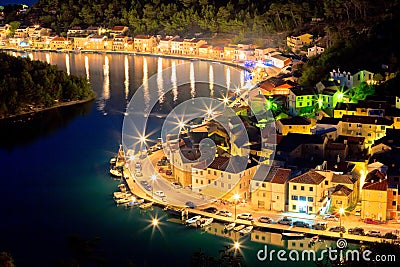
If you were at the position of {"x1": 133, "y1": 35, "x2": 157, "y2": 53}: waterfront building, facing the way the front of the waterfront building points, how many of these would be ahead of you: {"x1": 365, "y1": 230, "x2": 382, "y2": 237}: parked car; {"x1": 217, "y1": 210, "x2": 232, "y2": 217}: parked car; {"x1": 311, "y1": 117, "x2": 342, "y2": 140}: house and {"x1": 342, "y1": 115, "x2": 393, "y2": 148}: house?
4

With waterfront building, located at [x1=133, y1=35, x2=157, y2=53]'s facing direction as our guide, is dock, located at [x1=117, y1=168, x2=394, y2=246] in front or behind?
in front

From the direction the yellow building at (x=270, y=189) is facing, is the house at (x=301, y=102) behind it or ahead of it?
behind

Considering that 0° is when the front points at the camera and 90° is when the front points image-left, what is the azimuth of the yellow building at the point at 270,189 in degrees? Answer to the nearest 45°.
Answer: approximately 0°

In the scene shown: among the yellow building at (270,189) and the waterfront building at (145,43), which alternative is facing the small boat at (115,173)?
the waterfront building

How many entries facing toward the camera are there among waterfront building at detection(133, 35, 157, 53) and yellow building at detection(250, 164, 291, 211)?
2

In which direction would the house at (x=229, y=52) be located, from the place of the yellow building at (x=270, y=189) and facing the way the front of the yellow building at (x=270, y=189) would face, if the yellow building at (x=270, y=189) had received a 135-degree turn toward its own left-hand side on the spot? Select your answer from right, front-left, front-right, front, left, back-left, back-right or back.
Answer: front-left

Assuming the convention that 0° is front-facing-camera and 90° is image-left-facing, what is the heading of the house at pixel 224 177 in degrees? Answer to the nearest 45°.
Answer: approximately 45°

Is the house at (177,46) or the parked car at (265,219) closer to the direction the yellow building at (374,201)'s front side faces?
the parked car

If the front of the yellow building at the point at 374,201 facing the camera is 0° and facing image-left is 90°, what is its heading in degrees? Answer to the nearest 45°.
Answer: approximately 0°

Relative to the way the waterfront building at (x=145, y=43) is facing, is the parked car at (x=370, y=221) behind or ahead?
ahead

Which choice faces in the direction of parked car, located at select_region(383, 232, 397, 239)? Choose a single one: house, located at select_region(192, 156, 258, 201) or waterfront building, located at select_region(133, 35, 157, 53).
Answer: the waterfront building

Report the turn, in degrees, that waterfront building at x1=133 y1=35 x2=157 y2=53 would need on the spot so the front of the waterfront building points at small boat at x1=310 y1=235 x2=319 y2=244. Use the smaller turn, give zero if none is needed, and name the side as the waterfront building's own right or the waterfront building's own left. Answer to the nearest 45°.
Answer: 0° — it already faces it

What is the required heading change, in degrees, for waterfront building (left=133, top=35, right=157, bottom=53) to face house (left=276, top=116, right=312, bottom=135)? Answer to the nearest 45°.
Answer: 0° — it already faces it
